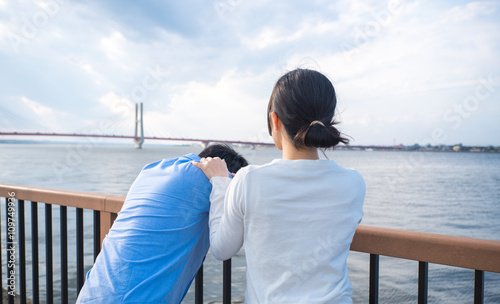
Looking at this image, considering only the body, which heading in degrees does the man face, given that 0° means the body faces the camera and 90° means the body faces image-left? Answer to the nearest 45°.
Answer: approximately 225°
